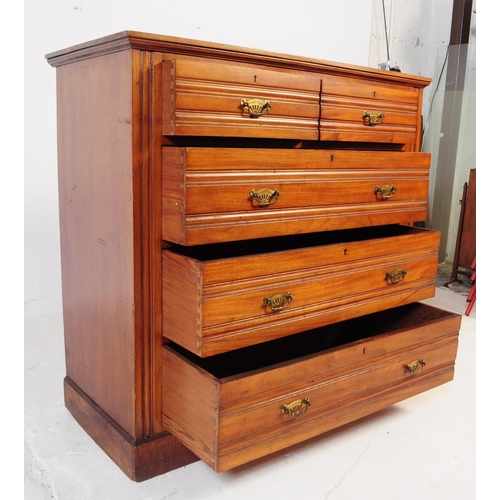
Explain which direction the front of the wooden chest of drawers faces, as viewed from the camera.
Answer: facing the viewer and to the right of the viewer
